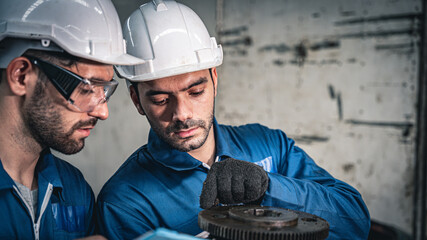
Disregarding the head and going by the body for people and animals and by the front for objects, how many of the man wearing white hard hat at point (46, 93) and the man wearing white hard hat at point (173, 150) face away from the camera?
0

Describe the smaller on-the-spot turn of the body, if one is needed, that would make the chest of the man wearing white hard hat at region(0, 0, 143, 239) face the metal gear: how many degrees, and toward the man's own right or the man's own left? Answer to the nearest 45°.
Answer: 0° — they already face it

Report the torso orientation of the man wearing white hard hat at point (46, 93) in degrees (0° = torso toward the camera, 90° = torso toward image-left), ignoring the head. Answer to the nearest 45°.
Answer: approximately 315°

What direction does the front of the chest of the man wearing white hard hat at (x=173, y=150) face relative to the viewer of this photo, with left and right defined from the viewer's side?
facing the viewer
